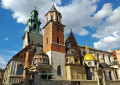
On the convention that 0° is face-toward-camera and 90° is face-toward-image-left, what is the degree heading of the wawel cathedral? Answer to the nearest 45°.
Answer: approximately 45°
